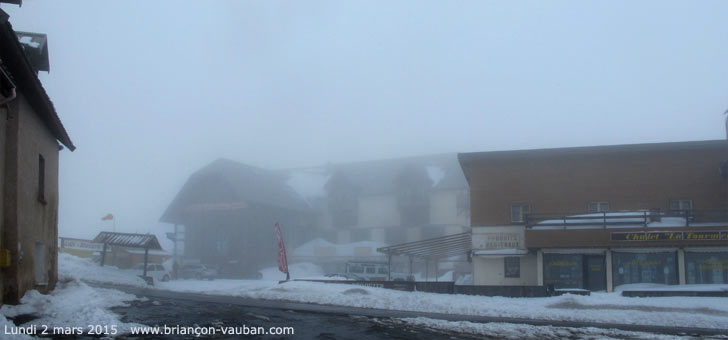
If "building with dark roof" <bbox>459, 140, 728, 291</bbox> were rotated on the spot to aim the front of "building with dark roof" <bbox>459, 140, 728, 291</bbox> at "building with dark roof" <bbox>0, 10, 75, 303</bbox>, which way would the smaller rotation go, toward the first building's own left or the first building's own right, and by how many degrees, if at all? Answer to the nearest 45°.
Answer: approximately 45° to the first building's own right

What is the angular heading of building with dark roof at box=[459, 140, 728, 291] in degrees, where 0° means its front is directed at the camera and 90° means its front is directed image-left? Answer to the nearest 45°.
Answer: approximately 0°
